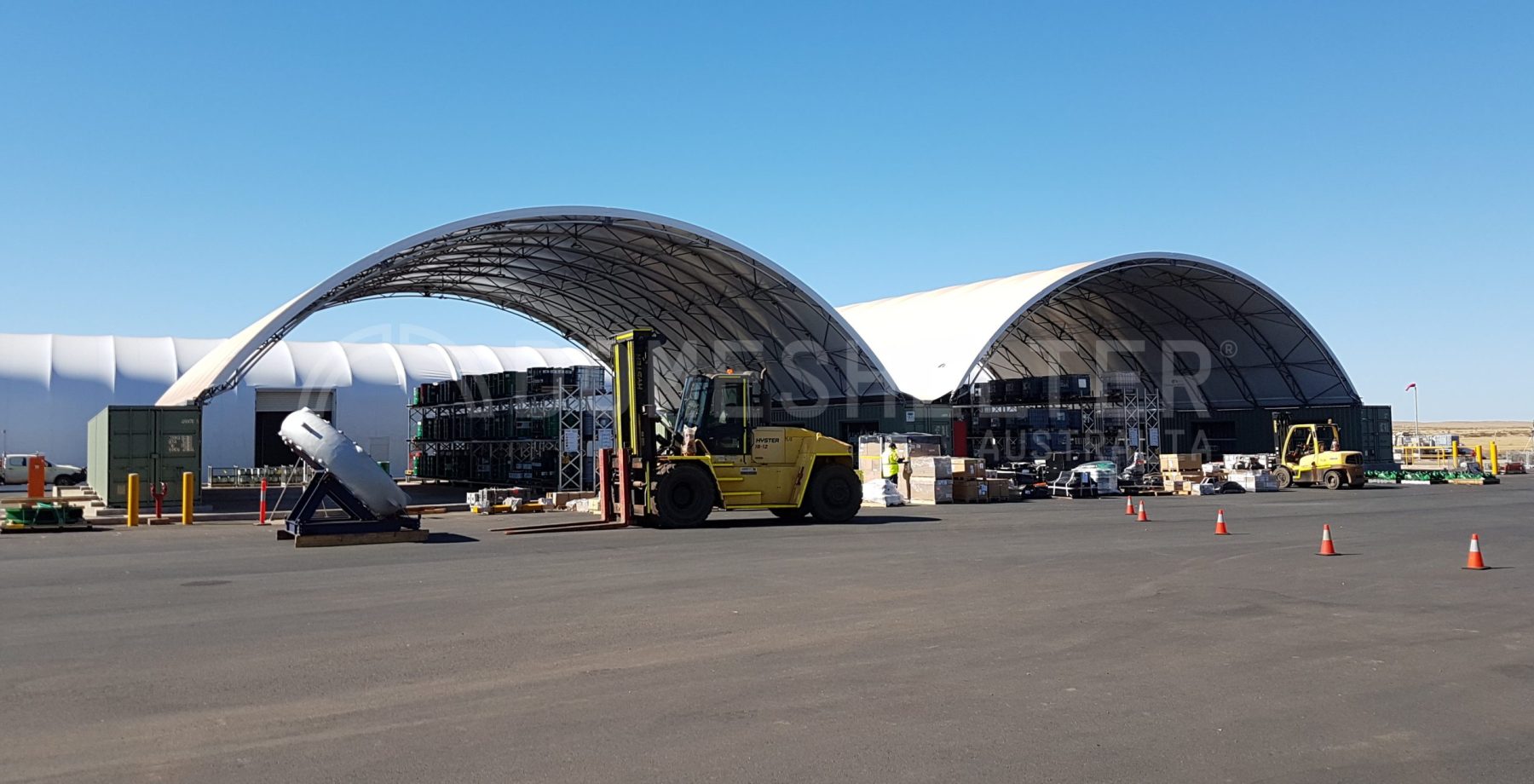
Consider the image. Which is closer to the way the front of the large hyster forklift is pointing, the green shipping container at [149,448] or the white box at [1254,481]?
the green shipping container

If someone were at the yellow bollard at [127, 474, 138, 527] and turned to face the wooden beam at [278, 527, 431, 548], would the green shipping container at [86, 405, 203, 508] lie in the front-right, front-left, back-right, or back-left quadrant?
back-left

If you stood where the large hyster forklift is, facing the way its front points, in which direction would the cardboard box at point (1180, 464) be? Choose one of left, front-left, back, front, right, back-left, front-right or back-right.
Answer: back-right

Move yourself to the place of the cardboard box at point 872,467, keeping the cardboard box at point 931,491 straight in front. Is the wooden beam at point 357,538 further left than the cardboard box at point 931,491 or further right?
right

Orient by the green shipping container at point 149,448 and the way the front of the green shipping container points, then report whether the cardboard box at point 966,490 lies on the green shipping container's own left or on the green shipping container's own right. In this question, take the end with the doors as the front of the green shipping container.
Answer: on the green shipping container's own left

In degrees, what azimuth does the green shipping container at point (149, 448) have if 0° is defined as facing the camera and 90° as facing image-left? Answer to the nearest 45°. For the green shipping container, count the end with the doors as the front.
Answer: approximately 0°

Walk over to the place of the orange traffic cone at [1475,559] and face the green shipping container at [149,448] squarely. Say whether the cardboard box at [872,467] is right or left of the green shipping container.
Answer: right

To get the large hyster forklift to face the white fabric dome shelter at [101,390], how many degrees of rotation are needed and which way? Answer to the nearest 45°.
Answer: approximately 45° to its right

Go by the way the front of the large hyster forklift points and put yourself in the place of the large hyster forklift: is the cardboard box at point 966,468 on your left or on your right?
on your right

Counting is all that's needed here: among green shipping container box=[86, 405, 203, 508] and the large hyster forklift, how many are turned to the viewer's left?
1

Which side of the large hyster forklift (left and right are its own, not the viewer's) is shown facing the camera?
left

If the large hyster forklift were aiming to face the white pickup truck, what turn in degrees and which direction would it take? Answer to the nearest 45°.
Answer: approximately 45° to its right
